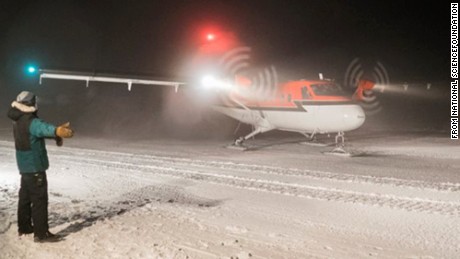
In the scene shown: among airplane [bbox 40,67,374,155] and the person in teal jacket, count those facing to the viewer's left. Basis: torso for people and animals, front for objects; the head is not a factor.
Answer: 0

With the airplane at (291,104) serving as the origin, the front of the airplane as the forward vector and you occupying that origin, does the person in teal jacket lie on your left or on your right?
on your right

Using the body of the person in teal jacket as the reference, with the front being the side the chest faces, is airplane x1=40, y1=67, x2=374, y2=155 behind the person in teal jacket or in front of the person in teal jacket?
in front

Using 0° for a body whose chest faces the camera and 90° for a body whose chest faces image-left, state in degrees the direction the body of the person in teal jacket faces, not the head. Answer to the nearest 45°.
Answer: approximately 225°

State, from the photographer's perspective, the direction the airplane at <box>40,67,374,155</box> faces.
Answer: facing the viewer and to the right of the viewer
